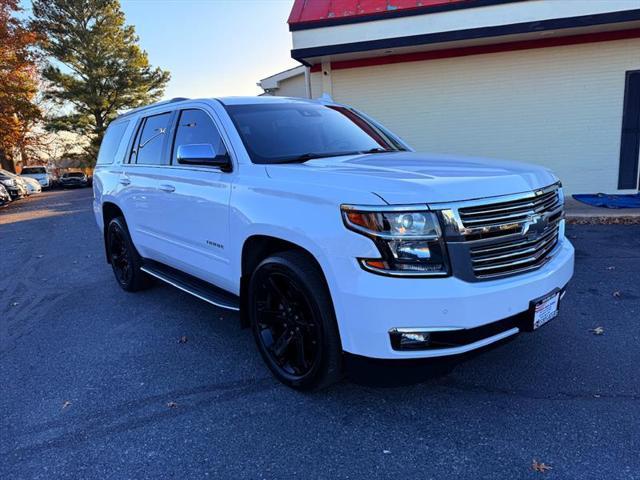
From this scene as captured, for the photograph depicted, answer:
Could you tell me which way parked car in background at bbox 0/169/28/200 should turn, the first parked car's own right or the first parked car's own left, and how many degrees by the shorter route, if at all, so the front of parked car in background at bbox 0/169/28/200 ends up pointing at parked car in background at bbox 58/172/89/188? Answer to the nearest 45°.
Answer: approximately 135° to the first parked car's own left

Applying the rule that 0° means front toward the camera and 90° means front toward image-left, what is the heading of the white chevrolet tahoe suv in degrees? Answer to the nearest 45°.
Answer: approximately 315°

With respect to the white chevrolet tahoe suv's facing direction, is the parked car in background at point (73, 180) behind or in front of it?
behind

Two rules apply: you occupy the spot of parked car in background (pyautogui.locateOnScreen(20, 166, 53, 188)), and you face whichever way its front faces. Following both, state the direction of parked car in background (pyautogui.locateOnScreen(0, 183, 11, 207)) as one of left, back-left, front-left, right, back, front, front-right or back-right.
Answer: front-right

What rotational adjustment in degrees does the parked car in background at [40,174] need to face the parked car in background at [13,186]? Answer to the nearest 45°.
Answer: approximately 45° to its right

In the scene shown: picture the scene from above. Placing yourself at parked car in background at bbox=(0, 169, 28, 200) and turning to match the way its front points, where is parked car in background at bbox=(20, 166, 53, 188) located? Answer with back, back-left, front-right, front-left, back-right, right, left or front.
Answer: back-left

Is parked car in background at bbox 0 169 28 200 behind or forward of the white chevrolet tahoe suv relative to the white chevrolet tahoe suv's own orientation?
behind

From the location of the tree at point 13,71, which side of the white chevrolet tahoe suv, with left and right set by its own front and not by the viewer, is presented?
back
